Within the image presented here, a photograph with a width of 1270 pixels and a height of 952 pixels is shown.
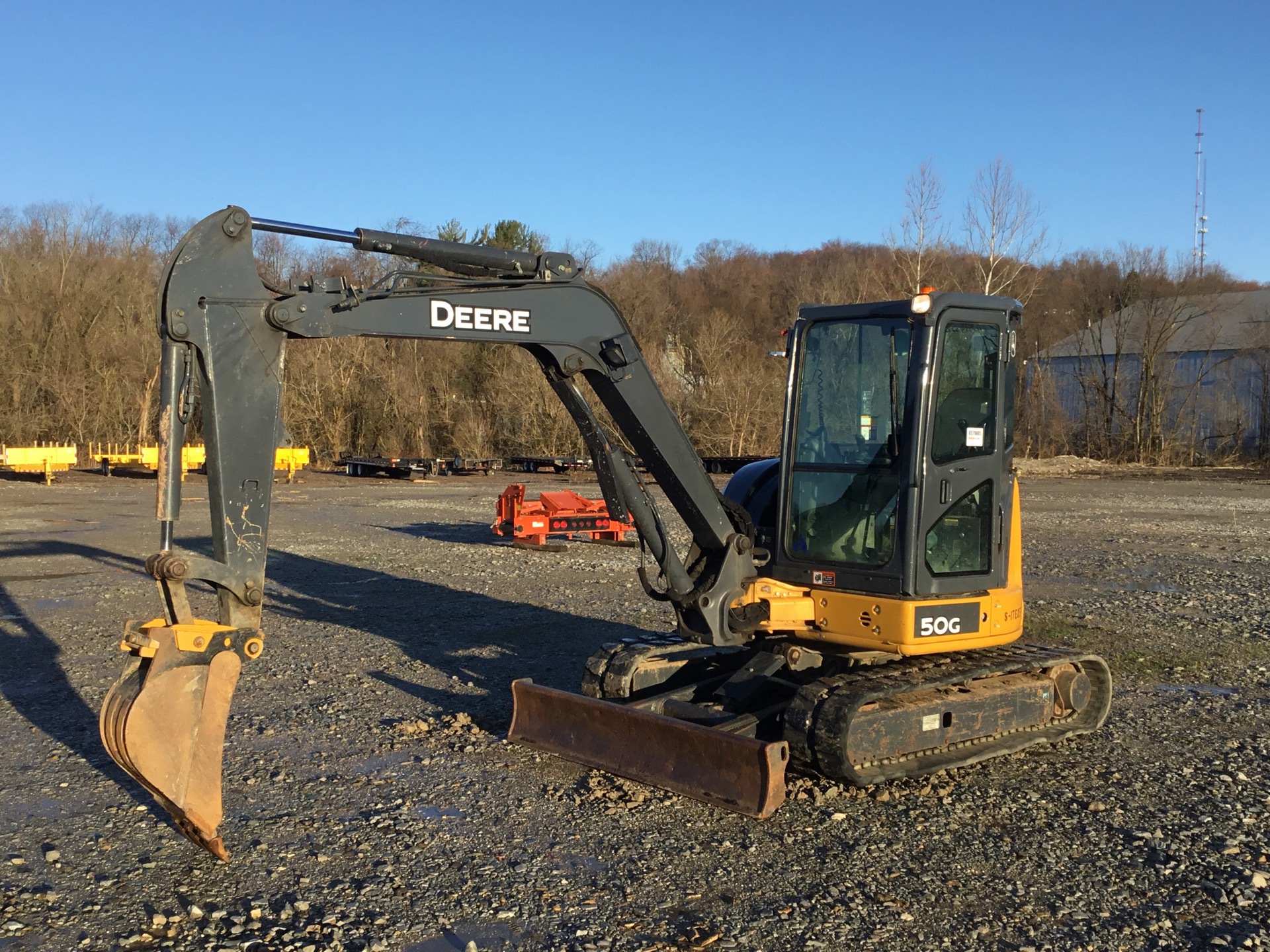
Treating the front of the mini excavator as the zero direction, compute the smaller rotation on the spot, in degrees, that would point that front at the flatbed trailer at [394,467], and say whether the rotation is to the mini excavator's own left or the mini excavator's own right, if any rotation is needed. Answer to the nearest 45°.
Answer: approximately 135° to the mini excavator's own right

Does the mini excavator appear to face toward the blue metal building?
no

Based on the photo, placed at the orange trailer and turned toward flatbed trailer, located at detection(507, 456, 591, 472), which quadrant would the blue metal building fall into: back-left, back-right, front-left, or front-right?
front-right

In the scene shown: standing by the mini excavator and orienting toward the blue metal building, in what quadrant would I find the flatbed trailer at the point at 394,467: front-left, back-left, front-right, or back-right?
front-left

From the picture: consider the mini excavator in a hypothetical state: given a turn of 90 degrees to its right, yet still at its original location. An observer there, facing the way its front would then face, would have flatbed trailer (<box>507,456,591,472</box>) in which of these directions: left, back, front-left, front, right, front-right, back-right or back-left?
front-right

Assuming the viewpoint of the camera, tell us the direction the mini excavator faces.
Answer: facing the viewer and to the left of the viewer

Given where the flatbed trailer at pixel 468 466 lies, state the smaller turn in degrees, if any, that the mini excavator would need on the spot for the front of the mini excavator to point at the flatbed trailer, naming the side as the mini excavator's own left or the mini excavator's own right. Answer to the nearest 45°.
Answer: approximately 135° to the mini excavator's own right
